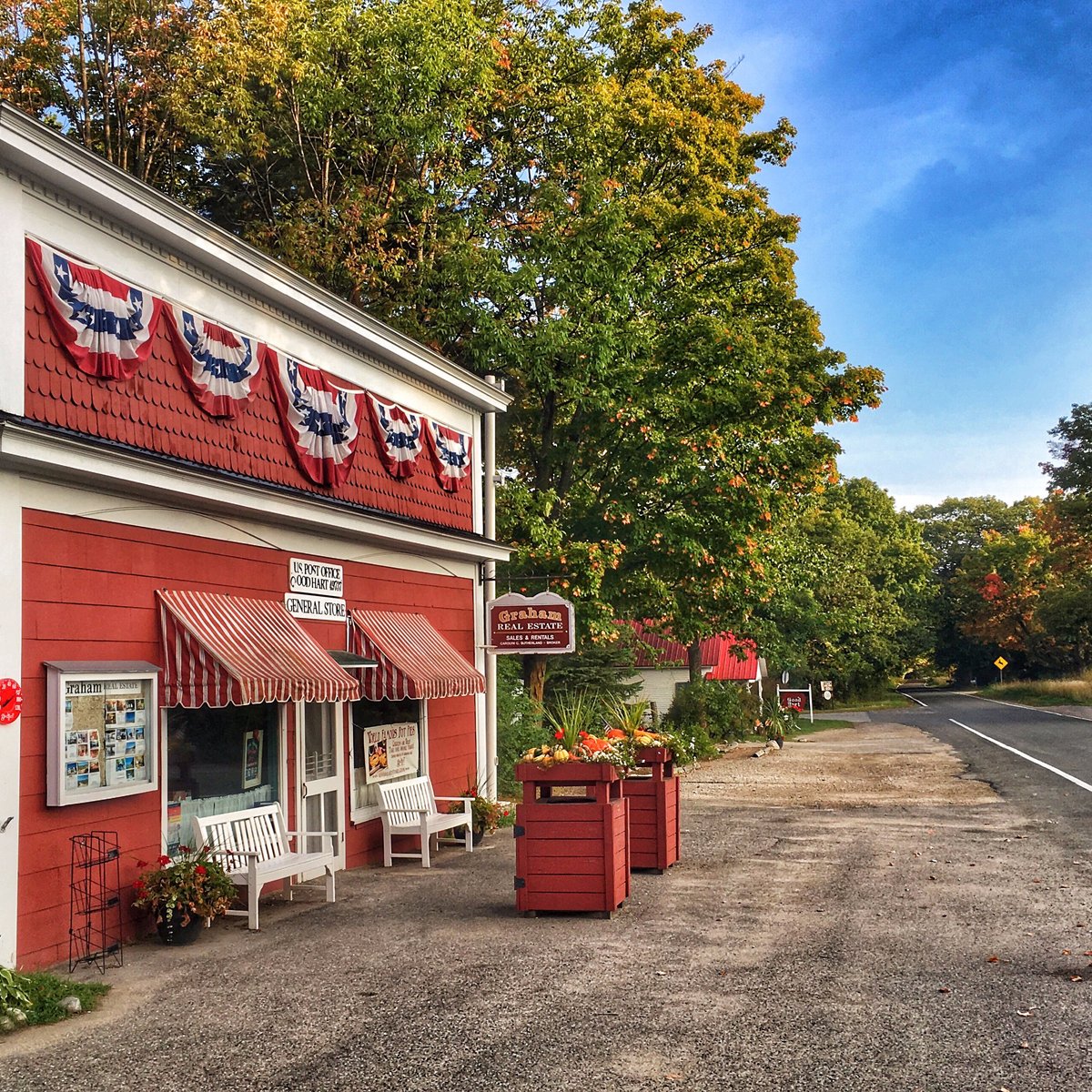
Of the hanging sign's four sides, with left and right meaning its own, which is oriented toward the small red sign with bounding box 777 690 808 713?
back

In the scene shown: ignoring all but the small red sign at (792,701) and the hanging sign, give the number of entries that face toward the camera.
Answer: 2

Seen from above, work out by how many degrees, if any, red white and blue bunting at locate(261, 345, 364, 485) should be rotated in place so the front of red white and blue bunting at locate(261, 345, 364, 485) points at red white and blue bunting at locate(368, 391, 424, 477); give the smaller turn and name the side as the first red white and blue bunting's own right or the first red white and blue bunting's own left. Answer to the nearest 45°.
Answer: approximately 90° to the first red white and blue bunting's own left

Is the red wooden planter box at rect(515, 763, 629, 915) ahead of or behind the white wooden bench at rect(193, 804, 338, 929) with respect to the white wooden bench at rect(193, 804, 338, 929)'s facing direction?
ahead

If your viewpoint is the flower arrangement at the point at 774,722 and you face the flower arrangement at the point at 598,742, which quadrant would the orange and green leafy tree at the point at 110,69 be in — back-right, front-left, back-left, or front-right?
front-right

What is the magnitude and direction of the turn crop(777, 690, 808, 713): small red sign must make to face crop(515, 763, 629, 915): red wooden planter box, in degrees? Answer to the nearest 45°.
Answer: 0° — it already faces it

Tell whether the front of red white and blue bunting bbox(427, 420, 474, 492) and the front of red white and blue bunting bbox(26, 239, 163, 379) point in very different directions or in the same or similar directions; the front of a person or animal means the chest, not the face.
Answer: same or similar directions

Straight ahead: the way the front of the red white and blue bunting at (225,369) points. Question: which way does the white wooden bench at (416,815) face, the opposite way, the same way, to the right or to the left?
the same way

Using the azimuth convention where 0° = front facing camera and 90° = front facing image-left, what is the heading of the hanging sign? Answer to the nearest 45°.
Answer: approximately 0°

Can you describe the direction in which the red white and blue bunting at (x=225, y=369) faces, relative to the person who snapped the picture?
facing the viewer and to the right of the viewer

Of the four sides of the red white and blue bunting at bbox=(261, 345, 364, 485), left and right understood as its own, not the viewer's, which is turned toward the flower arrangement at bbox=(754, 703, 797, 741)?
left

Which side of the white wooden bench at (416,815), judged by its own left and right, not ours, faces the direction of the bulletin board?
right

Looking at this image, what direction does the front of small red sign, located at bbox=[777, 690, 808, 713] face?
toward the camera
